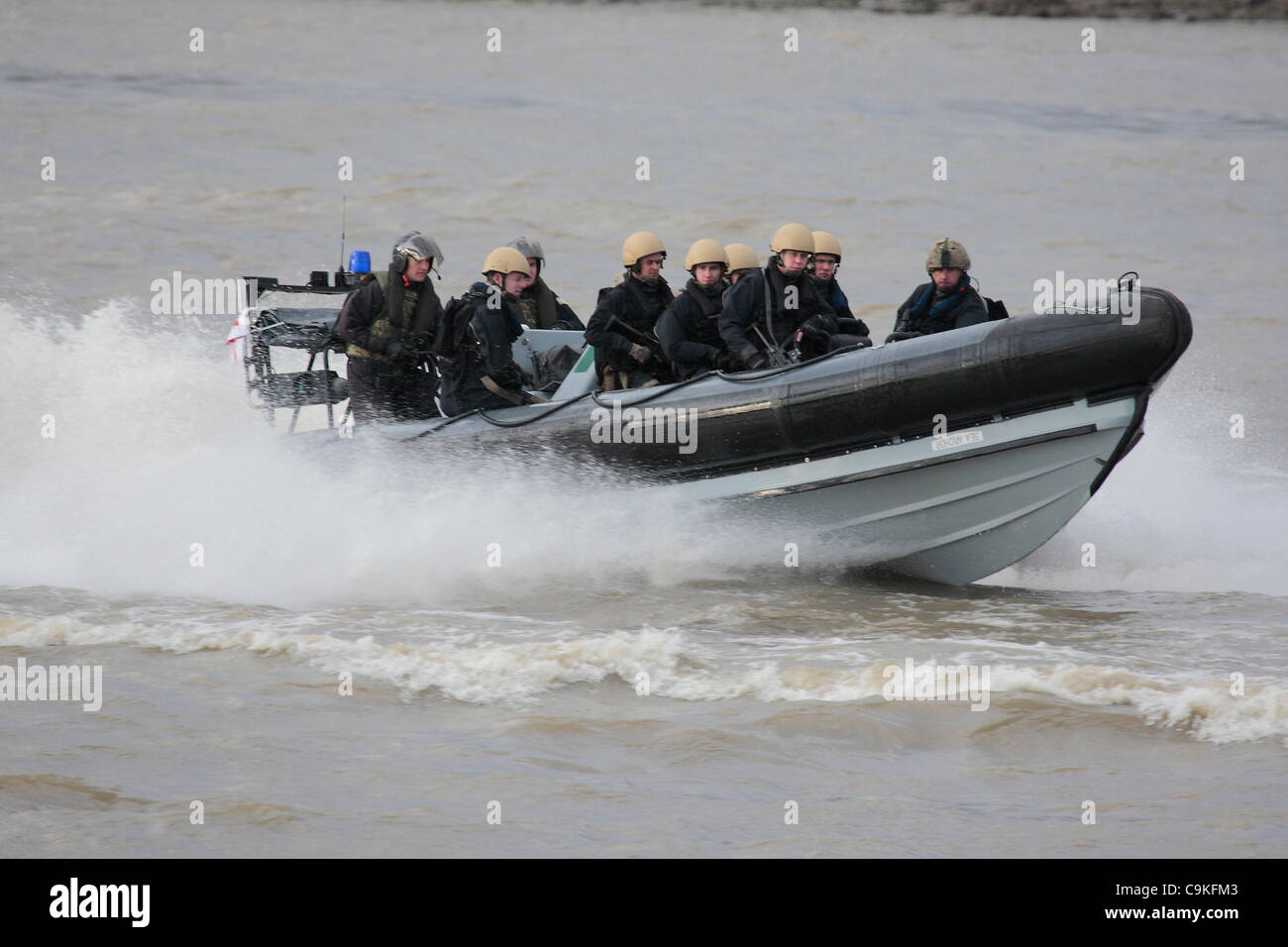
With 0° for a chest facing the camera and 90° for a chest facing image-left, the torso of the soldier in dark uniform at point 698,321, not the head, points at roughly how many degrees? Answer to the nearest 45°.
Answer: approximately 315°

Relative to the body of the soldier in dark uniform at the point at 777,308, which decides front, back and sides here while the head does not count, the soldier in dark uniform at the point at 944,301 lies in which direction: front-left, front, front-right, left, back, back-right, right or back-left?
front-left

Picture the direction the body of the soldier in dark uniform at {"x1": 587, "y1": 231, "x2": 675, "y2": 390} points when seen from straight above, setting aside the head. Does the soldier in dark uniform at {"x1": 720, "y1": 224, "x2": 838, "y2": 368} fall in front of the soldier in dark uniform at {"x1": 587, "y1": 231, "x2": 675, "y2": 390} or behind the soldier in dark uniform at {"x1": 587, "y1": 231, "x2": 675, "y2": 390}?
in front

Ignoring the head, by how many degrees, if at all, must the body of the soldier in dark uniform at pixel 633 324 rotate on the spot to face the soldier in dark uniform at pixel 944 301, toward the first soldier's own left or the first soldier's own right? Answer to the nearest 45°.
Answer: approximately 45° to the first soldier's own left

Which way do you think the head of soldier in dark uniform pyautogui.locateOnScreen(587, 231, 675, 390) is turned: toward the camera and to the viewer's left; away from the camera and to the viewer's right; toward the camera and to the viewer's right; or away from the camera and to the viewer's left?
toward the camera and to the viewer's right

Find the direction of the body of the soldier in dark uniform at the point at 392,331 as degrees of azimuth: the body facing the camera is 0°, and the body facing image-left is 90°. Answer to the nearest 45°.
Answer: approximately 315°

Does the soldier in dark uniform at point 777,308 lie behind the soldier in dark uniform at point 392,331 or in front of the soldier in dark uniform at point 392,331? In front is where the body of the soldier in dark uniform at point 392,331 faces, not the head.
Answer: in front

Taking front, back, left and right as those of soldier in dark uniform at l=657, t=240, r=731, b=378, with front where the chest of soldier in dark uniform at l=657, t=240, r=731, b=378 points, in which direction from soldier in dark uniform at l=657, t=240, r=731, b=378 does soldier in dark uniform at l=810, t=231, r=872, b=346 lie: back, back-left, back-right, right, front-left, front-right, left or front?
left

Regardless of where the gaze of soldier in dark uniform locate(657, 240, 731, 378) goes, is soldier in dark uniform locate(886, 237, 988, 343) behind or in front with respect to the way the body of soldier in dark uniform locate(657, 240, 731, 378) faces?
in front

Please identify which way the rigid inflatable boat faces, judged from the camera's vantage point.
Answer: facing the viewer and to the right of the viewer
